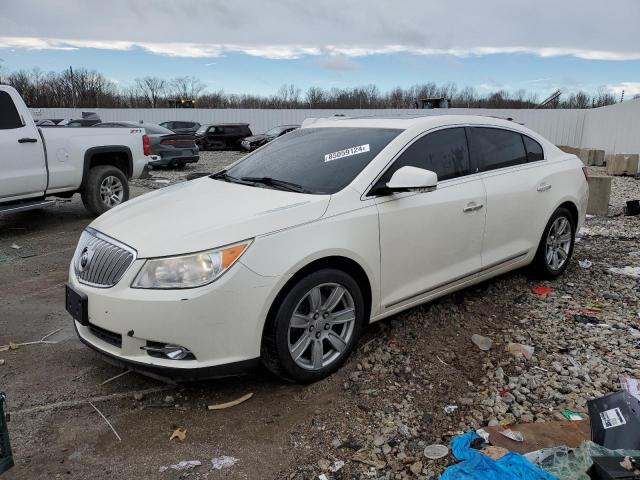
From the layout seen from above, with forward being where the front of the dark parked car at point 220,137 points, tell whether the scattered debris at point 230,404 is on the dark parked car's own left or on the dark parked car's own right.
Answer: on the dark parked car's own left

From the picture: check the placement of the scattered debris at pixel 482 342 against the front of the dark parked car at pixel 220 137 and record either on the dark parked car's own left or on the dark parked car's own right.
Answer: on the dark parked car's own left

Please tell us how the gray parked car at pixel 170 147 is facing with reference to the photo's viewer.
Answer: facing away from the viewer and to the left of the viewer

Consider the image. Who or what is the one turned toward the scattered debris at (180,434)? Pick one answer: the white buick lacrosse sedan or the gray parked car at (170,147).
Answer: the white buick lacrosse sedan

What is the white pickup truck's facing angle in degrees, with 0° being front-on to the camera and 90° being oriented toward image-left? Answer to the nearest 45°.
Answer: approximately 45°

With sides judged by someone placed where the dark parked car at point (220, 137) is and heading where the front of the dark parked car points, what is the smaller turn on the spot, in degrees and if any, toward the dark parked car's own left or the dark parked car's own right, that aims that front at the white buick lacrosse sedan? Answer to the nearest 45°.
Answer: approximately 45° to the dark parked car's own left

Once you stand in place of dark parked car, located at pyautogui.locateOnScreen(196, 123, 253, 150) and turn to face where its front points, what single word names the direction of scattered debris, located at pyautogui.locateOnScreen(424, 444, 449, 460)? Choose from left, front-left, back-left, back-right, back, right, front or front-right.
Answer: front-left

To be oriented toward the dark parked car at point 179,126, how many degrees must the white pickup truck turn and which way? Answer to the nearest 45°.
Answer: approximately 135° to its right

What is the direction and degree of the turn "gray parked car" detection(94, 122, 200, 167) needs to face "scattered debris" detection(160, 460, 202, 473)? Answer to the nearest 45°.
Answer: approximately 135° to its left

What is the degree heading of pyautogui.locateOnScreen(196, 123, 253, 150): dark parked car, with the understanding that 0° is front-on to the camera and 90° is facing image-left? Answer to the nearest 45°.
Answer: approximately 45°

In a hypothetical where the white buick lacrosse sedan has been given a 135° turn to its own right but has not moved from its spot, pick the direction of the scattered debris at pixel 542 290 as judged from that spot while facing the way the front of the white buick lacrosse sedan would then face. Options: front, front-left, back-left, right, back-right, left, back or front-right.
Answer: front-right

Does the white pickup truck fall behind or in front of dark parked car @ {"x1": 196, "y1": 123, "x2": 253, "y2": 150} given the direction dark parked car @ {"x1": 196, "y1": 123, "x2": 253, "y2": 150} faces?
in front
